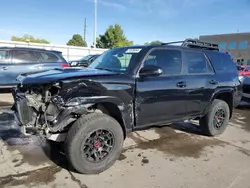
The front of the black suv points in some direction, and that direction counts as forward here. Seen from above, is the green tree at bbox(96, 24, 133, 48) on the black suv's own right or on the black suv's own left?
on the black suv's own right

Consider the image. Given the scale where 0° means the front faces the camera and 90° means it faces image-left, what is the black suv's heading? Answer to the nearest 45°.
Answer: approximately 45°

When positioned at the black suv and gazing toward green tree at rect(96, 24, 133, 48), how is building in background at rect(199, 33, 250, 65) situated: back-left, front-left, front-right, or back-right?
front-right

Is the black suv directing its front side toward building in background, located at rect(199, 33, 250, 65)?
no

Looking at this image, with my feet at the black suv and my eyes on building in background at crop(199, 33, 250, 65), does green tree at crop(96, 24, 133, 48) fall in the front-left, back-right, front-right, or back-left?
front-left
